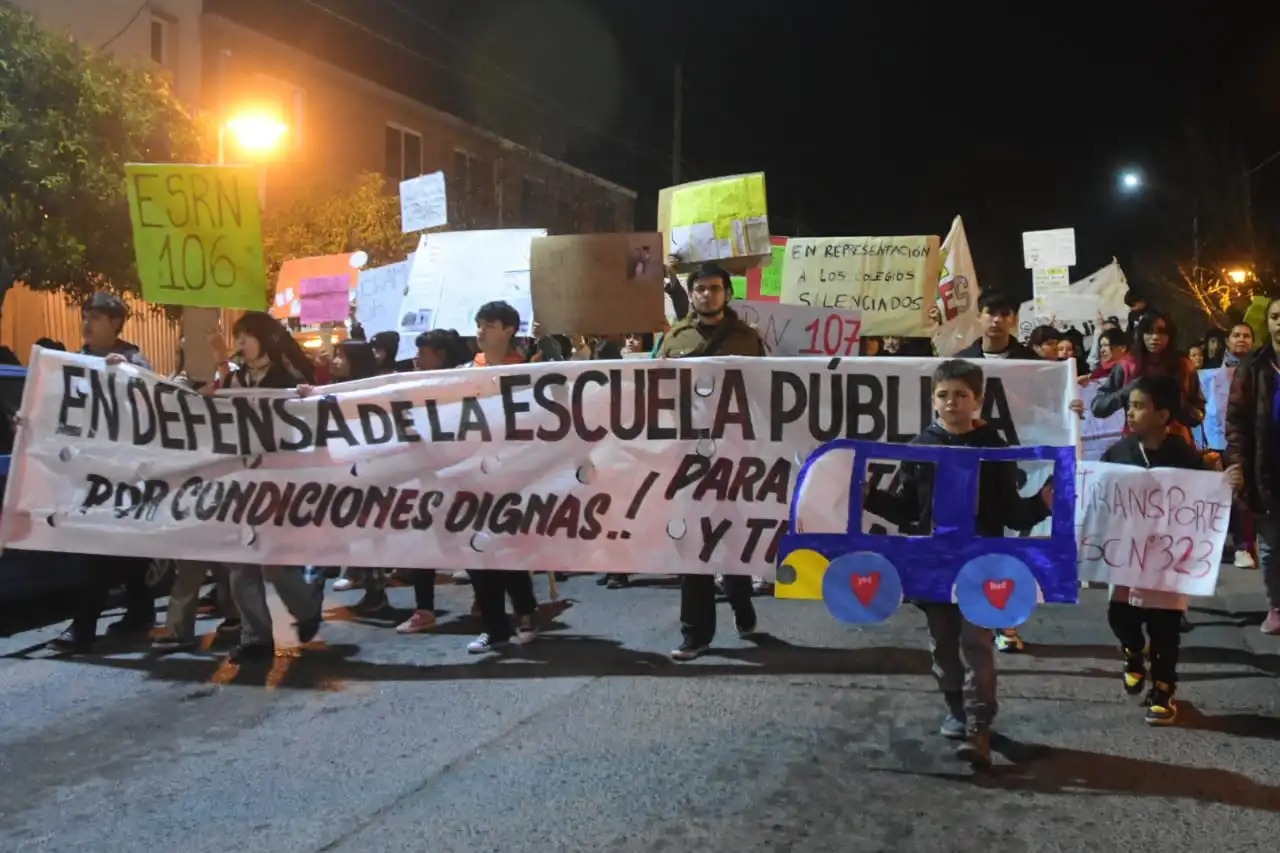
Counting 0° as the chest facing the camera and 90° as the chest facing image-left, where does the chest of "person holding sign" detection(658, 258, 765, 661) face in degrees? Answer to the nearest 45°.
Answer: approximately 0°

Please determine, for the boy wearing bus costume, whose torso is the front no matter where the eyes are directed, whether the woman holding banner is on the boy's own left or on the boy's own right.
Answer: on the boy's own right

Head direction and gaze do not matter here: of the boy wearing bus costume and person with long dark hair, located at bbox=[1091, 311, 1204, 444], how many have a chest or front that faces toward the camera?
2

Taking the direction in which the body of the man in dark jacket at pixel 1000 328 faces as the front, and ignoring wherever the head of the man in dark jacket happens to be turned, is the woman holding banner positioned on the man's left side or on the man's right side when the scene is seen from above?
on the man's right side

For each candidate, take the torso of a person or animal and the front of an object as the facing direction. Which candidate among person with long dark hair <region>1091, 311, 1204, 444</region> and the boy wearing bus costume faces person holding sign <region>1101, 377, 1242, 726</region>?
person with long dark hair <region>1091, 311, 1204, 444</region>

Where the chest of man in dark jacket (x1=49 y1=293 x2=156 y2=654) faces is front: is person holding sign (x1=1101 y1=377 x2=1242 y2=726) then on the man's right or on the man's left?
on the man's left

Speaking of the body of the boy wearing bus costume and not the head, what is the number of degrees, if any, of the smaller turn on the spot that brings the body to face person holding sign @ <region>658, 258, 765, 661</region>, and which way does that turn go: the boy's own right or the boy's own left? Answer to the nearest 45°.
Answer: approximately 135° to the boy's own right

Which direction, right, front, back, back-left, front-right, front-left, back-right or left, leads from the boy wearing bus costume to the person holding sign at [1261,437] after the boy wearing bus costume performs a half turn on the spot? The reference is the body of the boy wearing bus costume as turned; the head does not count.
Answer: front-right

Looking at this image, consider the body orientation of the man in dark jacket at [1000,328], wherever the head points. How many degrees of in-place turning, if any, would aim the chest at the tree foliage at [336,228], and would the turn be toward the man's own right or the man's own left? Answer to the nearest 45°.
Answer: approximately 135° to the man's own right

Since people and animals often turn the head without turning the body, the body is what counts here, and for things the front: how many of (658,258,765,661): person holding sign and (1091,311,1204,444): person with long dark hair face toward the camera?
2

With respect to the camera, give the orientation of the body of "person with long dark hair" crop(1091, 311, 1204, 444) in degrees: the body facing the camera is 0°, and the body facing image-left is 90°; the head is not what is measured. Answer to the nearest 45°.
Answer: approximately 0°
